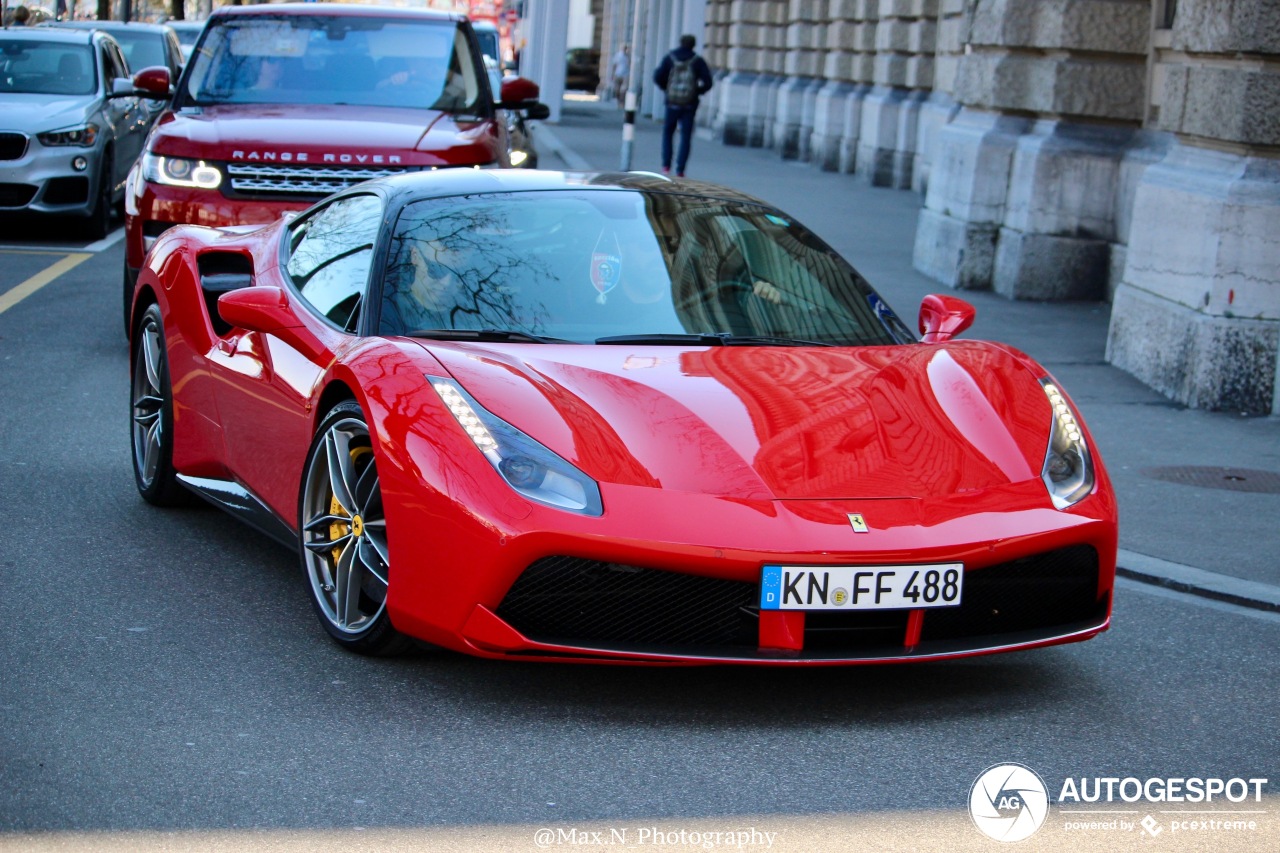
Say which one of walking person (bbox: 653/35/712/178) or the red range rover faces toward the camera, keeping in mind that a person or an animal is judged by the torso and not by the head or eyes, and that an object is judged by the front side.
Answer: the red range rover

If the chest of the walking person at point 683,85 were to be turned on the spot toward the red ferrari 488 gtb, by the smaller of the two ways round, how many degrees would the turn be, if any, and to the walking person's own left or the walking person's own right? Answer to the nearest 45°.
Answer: approximately 180°

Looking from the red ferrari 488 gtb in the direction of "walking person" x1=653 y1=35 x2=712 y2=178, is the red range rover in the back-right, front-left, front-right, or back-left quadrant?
front-left

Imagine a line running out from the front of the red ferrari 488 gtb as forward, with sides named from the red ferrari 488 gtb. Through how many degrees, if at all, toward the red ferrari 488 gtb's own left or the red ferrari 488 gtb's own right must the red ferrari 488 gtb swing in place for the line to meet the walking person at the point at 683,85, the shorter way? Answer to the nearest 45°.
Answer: approximately 135° to the red ferrari 488 gtb's own left

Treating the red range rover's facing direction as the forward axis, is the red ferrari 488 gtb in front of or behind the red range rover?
in front

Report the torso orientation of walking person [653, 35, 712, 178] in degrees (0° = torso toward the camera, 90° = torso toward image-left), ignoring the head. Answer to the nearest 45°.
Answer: approximately 180°

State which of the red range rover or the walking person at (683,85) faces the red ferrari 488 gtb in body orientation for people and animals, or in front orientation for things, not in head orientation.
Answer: the red range rover

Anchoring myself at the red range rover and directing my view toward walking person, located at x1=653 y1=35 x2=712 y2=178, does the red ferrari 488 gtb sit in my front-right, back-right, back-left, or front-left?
back-right

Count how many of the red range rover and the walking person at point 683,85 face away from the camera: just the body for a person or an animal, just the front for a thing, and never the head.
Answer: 1

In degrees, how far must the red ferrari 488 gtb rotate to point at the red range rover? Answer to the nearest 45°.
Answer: approximately 135° to its left

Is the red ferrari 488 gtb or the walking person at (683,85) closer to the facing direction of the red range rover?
the red ferrari 488 gtb

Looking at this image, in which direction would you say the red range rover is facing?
toward the camera

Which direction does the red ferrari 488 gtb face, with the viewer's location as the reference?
facing the viewer and to the right of the viewer

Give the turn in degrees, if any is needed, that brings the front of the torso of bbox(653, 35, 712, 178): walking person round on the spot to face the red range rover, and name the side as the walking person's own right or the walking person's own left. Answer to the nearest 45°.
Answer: approximately 180°

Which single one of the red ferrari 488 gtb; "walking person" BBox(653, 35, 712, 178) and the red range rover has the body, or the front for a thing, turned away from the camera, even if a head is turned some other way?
the walking person

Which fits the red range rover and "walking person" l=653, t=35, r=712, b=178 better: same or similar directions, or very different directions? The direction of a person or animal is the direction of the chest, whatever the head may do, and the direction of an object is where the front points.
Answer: very different directions
